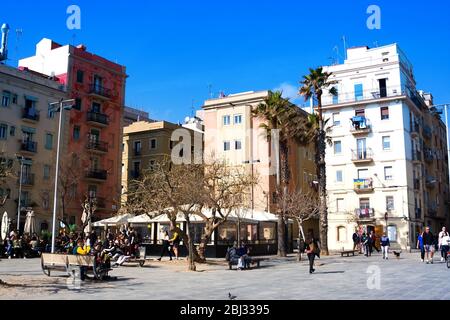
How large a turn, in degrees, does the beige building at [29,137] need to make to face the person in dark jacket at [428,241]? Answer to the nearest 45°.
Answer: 0° — it already faces them

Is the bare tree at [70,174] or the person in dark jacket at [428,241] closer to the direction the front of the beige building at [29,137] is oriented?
the person in dark jacket

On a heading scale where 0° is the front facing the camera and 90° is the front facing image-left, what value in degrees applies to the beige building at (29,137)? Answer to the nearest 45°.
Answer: approximately 315°

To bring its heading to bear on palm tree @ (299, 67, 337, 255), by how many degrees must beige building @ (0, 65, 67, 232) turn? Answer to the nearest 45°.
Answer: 0° — it already faces it

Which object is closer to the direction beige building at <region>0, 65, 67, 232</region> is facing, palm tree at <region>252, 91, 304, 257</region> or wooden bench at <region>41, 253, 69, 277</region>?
the palm tree

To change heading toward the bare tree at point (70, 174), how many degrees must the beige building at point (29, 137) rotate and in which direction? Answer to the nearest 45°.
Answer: approximately 45° to its left

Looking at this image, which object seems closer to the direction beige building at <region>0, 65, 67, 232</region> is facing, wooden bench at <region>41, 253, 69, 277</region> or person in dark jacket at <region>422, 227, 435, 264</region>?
the person in dark jacket

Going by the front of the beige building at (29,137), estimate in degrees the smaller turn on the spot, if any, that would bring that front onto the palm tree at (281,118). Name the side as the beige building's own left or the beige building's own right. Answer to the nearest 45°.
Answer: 0° — it already faces it
